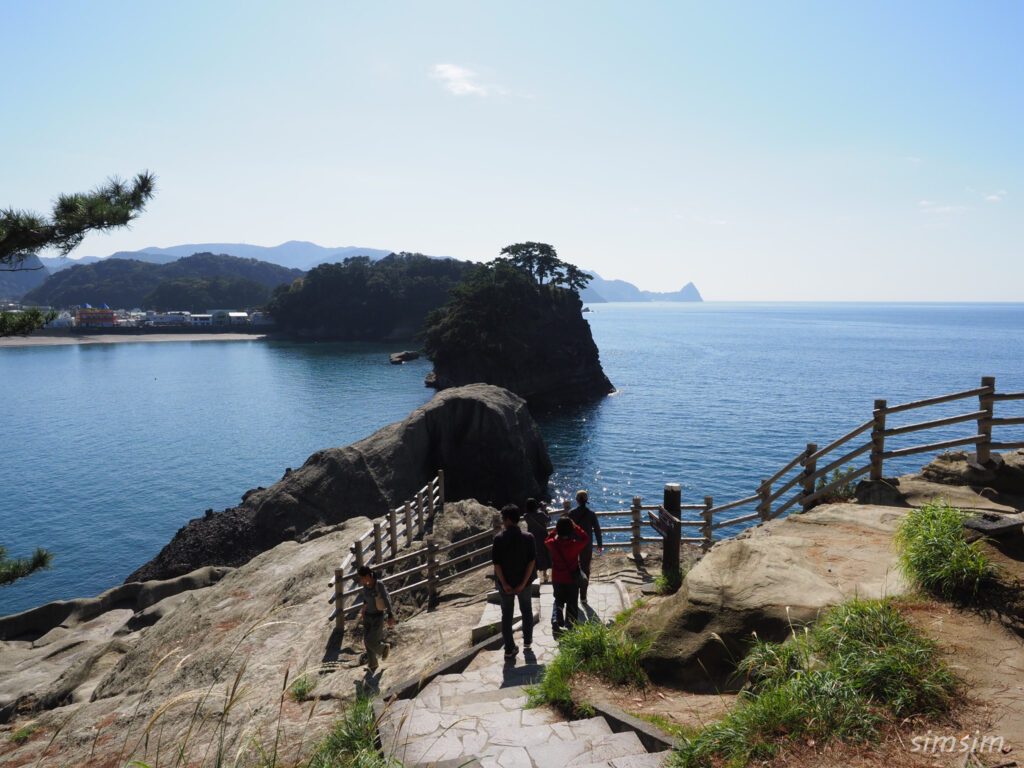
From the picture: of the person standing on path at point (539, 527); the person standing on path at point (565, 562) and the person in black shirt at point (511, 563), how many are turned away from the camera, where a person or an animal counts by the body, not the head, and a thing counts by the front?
3

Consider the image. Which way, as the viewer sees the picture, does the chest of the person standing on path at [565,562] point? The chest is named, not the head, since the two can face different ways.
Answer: away from the camera

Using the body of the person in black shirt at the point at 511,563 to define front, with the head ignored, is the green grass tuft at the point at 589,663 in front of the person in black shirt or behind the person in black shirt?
behind

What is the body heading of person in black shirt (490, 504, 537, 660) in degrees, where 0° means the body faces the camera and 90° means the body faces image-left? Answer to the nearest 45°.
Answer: approximately 180°

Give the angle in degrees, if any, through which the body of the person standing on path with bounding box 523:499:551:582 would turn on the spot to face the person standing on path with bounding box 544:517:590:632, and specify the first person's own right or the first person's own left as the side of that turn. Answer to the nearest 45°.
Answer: approximately 180°

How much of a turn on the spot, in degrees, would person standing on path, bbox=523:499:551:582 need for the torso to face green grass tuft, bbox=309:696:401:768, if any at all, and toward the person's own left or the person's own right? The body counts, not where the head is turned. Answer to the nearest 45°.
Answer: approximately 180°

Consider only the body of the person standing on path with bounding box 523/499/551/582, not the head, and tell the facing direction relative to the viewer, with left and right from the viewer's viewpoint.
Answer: facing away from the viewer

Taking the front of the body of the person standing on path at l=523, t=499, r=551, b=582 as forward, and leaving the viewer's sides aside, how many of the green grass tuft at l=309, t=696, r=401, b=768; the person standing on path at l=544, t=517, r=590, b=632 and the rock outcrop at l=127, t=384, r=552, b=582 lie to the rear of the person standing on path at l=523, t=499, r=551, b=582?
2

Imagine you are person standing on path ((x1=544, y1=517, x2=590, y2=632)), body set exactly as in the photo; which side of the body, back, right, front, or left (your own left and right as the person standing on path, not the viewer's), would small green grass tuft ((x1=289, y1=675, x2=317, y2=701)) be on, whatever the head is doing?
left
